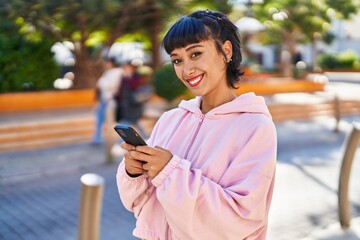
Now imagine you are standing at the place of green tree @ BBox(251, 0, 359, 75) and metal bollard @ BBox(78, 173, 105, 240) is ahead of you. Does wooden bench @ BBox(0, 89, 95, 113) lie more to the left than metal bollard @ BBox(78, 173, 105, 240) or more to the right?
right

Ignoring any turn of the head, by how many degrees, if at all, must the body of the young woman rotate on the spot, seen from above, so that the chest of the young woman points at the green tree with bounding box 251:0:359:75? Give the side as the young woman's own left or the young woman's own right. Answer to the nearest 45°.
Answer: approximately 135° to the young woman's own right

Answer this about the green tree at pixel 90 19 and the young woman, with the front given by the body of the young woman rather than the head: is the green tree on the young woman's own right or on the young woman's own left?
on the young woman's own right

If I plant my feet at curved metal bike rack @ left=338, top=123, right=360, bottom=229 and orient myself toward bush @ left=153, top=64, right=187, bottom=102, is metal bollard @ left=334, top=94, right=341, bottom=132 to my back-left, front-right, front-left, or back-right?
front-right

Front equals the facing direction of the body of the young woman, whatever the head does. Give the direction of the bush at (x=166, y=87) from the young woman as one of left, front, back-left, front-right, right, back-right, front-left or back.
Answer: back-right

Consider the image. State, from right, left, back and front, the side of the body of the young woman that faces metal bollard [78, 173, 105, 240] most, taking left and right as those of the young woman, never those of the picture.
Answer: right

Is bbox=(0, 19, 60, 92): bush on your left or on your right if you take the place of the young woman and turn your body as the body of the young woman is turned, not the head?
on your right

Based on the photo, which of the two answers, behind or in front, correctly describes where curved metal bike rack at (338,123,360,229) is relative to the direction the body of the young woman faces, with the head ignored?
behind

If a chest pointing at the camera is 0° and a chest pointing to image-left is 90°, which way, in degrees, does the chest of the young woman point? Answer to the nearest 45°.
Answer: approximately 45°

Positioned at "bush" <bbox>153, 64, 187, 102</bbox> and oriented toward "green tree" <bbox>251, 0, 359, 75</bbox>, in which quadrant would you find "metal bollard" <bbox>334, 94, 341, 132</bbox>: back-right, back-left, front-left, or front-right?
front-right

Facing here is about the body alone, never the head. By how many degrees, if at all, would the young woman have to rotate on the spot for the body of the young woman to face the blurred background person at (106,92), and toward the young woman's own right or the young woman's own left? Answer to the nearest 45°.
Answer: approximately 135° to the young woman's own right

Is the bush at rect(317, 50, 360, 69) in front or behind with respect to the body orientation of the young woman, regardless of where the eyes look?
behind

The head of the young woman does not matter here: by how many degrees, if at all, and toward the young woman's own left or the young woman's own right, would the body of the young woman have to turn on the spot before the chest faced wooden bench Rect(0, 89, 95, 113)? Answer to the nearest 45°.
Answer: approximately 135° to the young woman's own right
